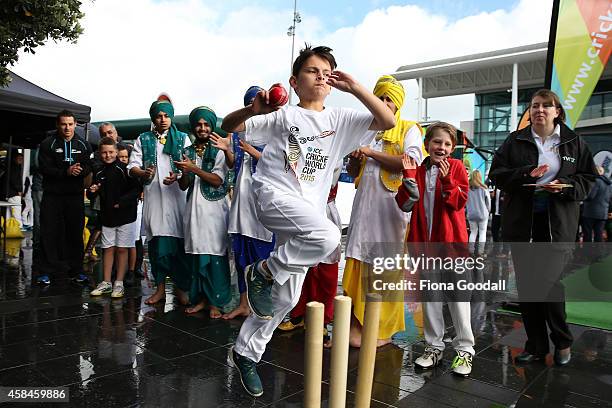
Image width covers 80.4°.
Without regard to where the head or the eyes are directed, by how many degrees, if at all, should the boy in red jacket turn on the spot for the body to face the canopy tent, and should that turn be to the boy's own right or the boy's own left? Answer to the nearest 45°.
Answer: approximately 90° to the boy's own right

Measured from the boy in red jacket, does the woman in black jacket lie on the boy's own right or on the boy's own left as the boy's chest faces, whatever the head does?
on the boy's own left

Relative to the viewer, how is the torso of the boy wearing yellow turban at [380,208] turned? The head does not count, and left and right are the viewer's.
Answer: facing the viewer and to the left of the viewer

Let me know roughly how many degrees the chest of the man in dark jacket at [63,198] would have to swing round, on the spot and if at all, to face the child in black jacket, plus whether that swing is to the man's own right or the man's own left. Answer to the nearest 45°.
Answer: approximately 45° to the man's own left

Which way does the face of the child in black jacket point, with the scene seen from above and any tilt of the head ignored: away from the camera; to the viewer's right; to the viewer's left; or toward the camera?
toward the camera

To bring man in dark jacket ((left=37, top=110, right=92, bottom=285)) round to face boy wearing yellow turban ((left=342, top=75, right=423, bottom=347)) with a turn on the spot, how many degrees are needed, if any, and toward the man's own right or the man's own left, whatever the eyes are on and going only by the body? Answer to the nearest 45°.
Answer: approximately 45° to the man's own left

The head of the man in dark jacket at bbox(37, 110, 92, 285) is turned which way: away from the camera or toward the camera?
toward the camera

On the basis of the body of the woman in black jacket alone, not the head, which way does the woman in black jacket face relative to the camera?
toward the camera

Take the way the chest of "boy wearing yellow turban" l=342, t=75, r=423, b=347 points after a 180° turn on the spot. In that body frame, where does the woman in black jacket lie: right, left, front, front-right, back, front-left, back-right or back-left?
front-right
